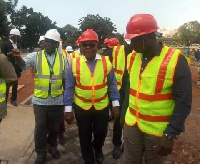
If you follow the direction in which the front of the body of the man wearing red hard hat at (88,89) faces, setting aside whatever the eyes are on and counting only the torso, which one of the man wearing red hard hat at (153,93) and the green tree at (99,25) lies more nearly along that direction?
the man wearing red hard hat

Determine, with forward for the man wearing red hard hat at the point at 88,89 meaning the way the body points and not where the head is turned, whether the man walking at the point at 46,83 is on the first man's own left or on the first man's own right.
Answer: on the first man's own right

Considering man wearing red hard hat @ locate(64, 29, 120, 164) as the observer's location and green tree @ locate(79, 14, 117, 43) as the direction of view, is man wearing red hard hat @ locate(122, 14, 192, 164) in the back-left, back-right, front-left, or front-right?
back-right

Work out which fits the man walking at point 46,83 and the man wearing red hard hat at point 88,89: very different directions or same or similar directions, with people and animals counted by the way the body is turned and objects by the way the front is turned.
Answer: same or similar directions

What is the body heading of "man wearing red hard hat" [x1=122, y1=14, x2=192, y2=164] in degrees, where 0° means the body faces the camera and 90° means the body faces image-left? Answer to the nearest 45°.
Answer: approximately 45°

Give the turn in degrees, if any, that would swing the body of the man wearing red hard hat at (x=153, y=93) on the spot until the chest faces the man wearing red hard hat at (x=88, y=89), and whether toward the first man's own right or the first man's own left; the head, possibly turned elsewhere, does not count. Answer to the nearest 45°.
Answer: approximately 90° to the first man's own right

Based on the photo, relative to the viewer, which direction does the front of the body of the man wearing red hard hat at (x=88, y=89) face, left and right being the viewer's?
facing the viewer

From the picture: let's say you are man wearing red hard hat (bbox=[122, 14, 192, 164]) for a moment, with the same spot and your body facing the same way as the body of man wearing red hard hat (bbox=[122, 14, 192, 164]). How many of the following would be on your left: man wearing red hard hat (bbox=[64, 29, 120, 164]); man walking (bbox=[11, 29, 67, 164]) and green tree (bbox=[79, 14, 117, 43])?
0

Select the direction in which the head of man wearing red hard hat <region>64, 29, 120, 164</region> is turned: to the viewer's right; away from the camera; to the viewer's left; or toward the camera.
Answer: toward the camera

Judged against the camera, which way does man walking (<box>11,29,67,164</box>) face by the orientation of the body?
toward the camera

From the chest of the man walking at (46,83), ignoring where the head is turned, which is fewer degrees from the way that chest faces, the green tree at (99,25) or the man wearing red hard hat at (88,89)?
the man wearing red hard hat

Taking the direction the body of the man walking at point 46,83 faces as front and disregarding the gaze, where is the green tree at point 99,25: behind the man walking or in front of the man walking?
behind

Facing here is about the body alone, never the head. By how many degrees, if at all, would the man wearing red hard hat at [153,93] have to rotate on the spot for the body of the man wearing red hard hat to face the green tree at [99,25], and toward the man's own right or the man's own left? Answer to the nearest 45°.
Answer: approximately 135° to the man's own right

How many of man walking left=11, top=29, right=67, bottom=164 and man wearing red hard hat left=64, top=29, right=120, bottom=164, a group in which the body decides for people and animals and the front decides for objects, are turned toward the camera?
2

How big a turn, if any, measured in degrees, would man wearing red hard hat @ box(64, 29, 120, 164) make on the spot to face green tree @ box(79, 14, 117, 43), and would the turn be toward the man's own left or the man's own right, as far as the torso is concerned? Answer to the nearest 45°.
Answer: approximately 180°
